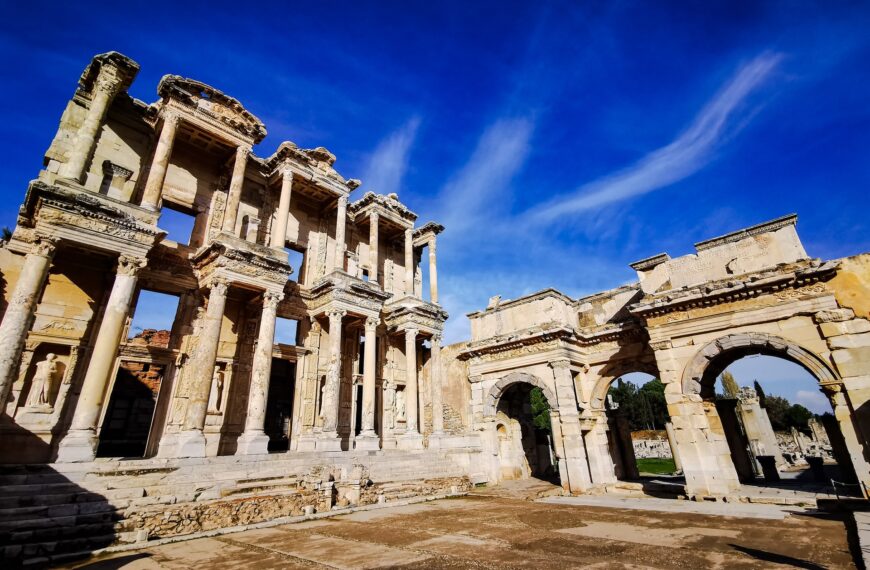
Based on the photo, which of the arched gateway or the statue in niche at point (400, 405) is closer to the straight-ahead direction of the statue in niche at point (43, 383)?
the arched gateway

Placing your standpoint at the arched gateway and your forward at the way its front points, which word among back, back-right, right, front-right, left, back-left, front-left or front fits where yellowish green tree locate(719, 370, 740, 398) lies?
back-right

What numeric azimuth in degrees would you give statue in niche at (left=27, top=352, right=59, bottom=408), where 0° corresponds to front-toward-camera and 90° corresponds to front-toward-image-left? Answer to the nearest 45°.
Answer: approximately 315°

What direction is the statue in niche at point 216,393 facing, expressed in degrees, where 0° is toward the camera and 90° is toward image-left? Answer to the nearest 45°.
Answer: approximately 315°

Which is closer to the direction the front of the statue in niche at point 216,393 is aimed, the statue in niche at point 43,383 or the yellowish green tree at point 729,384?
the yellowish green tree

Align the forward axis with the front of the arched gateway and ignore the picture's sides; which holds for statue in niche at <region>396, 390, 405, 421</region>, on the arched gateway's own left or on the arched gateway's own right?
on the arched gateway's own right

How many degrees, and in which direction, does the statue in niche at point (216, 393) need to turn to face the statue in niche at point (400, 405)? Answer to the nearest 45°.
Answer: approximately 45° to its left

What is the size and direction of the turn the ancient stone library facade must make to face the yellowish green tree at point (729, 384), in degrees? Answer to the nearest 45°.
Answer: approximately 90° to its left

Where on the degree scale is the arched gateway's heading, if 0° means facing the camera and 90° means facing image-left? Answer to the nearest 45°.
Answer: approximately 45°

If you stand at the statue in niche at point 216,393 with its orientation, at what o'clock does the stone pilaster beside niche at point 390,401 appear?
the stone pilaster beside niche at point 390,401 is roughly at 10 o'clock from the statue in niche at point 216,393.

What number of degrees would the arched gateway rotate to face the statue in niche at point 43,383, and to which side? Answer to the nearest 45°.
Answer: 0° — it already faces it

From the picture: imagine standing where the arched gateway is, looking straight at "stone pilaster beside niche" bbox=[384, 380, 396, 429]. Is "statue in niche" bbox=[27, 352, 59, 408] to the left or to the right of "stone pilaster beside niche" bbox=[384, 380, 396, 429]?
left
